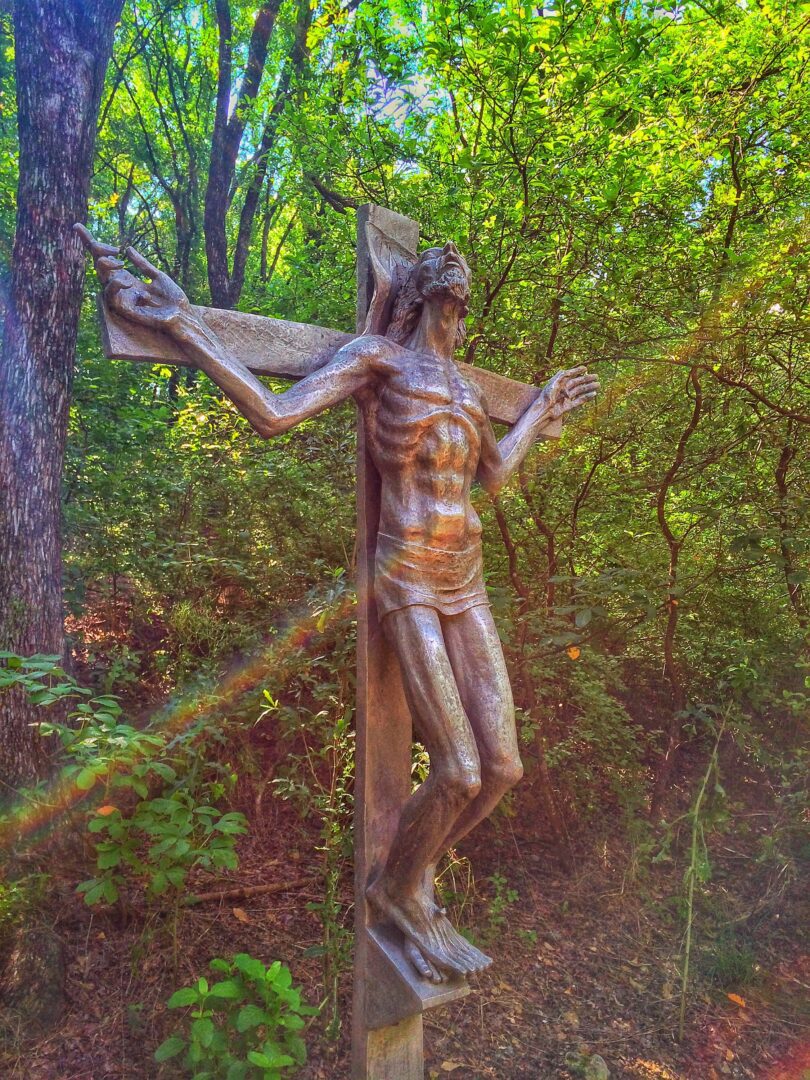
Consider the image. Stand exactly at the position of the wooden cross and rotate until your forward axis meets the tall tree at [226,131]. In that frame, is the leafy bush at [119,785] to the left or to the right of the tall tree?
left

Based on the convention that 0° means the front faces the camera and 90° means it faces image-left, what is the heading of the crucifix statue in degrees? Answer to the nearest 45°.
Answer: approximately 315°

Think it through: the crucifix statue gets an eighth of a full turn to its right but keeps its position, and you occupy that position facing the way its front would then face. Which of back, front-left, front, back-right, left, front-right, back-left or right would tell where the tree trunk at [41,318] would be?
back-right

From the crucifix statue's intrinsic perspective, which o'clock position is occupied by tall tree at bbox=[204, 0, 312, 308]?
The tall tree is roughly at 7 o'clock from the crucifix statue.
